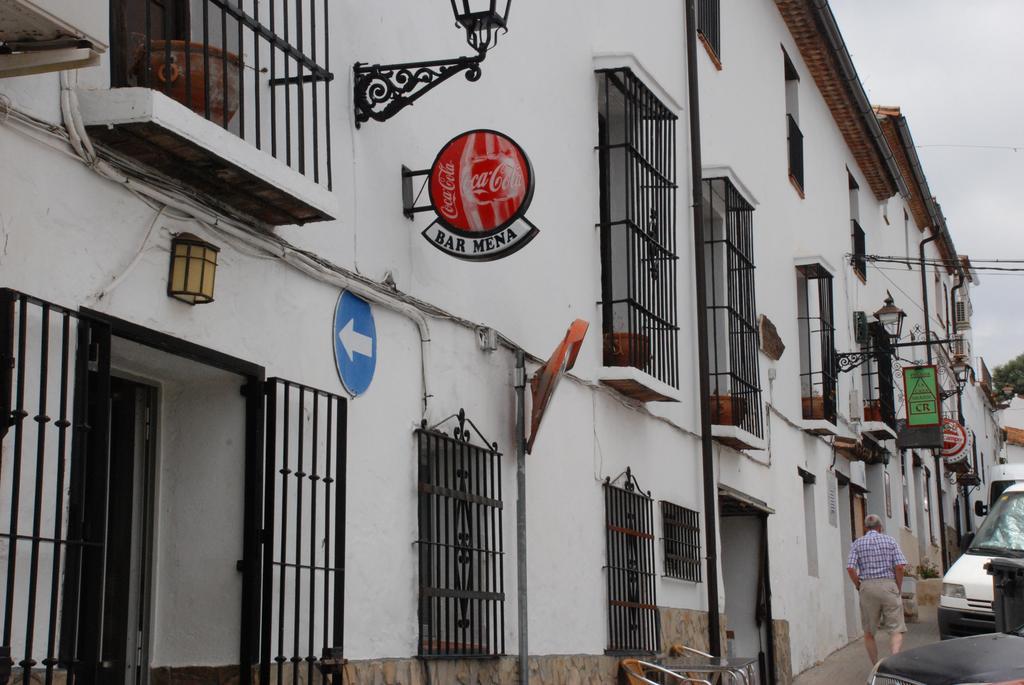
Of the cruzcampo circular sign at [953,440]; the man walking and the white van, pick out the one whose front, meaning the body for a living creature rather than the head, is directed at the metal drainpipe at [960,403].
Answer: the man walking

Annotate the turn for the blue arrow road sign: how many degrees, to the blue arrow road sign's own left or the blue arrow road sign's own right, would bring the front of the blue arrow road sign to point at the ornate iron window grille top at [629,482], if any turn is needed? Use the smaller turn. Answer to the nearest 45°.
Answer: approximately 90° to the blue arrow road sign's own left

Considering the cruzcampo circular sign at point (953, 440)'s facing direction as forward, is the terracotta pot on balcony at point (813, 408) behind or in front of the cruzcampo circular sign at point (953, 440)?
in front

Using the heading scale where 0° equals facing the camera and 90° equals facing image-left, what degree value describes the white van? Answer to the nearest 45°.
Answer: approximately 45°

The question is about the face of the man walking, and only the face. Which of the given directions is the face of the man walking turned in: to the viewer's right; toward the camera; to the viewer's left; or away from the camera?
away from the camera

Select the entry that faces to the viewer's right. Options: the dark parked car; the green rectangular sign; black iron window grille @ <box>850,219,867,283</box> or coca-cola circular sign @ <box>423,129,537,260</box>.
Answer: the black iron window grille

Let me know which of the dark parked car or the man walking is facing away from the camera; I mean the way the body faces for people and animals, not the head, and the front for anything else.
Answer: the man walking

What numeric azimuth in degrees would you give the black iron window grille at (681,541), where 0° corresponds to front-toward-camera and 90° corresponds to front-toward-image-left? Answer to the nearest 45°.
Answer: approximately 315°

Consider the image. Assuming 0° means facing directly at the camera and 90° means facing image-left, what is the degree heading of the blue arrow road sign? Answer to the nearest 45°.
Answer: approximately 315°

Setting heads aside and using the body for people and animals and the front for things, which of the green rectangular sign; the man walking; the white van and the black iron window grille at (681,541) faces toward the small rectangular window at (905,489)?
the man walking

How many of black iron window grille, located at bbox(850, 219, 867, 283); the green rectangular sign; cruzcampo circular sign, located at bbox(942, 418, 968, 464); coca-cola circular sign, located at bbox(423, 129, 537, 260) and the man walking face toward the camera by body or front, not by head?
3

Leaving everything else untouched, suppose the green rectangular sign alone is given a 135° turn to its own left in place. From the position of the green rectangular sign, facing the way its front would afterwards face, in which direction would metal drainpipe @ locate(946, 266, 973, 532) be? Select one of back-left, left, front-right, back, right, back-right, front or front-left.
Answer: front-left

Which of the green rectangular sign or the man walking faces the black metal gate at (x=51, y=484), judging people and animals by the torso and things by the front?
the green rectangular sign
